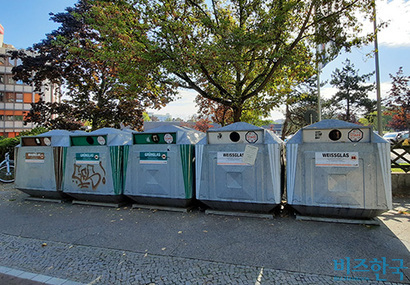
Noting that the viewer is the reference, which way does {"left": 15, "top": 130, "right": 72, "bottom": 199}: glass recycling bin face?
facing the viewer

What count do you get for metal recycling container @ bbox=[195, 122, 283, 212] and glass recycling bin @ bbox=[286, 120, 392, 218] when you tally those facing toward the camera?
2

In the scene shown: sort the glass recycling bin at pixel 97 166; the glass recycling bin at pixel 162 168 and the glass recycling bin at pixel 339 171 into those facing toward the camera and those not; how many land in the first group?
3

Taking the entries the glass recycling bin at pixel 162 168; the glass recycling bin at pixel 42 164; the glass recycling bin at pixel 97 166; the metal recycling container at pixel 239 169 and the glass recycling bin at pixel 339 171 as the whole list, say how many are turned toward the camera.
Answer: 5

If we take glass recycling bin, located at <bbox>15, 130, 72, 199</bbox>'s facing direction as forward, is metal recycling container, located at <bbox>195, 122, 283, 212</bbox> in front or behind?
in front

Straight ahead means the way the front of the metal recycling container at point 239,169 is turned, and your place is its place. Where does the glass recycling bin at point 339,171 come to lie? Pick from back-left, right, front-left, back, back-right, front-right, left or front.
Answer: left

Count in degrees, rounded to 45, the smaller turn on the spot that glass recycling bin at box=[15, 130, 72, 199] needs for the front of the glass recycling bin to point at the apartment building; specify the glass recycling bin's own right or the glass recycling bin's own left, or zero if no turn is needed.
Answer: approximately 180°

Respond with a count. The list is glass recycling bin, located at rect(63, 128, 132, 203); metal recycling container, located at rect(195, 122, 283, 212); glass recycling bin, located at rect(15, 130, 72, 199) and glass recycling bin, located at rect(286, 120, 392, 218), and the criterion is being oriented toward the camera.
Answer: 4

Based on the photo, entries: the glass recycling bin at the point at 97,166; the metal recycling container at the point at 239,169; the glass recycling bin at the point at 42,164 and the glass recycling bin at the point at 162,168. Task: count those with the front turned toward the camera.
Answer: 4

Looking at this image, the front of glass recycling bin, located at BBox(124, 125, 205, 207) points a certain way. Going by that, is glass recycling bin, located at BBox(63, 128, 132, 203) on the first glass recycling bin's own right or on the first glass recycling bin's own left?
on the first glass recycling bin's own right

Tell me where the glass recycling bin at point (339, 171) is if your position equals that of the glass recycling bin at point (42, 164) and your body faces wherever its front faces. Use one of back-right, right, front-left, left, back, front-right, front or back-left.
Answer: front-left

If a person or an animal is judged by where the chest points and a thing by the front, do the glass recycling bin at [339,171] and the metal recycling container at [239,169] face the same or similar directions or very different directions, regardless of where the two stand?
same or similar directions

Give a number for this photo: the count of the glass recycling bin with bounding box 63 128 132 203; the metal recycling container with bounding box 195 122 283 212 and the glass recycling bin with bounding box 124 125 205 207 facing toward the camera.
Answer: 3

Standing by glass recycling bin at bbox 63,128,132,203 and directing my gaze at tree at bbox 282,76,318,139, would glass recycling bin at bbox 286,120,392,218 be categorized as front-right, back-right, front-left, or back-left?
front-right

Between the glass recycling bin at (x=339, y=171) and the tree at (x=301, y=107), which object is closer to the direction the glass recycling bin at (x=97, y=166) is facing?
the glass recycling bin

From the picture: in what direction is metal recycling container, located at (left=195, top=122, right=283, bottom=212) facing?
toward the camera

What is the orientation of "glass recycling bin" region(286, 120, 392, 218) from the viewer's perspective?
toward the camera

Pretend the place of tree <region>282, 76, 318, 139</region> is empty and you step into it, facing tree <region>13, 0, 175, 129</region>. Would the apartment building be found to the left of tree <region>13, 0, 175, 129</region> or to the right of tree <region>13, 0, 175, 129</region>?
right

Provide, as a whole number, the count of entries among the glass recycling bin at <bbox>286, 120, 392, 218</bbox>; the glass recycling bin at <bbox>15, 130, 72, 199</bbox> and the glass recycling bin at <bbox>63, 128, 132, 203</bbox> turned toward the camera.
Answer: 3

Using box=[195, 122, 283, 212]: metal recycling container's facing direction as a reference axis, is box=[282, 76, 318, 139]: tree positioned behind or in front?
behind
